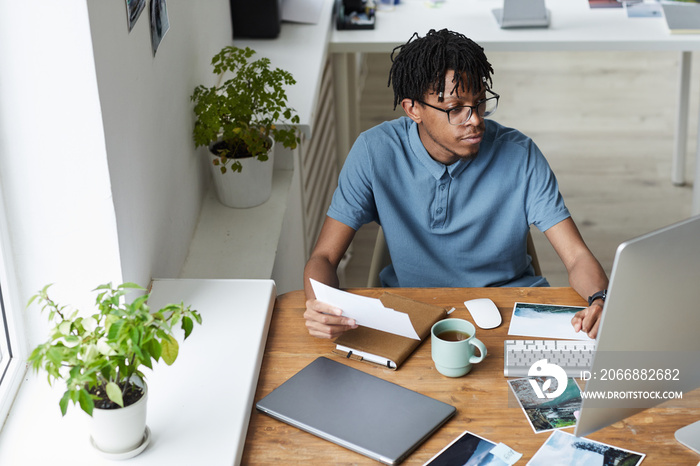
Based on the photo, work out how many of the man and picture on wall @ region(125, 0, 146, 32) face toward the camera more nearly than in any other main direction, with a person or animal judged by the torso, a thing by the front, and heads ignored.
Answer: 1

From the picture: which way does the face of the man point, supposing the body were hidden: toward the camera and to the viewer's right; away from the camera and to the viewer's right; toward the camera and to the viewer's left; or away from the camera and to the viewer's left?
toward the camera and to the viewer's right

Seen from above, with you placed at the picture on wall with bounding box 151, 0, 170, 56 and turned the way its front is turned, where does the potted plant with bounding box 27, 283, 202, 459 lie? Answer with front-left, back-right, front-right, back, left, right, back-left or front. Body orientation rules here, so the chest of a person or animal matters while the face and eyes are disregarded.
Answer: right

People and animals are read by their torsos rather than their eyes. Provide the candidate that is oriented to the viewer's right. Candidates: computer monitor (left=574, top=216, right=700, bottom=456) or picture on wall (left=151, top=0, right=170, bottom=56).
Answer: the picture on wall

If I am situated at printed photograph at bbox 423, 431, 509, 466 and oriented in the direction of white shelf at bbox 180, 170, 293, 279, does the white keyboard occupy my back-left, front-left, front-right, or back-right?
front-right

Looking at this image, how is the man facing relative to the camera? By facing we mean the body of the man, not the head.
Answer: toward the camera

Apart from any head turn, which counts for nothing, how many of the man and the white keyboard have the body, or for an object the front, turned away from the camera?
1

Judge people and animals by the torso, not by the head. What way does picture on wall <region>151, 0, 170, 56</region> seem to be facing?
to the viewer's right

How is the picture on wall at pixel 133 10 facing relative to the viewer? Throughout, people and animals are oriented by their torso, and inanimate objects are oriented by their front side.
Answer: to the viewer's right

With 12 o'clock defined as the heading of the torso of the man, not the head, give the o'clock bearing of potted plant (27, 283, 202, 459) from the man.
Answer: The potted plant is roughly at 1 o'clock from the man.

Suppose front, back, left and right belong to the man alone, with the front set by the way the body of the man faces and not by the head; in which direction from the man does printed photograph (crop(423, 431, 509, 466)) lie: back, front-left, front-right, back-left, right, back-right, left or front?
front

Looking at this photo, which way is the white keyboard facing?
away from the camera
